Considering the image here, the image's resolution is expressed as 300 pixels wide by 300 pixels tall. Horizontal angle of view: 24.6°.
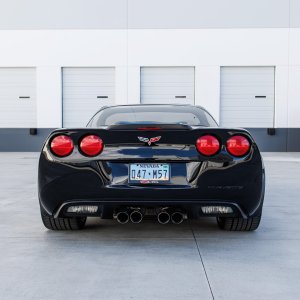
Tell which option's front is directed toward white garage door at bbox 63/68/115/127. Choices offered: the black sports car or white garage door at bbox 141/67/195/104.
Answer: the black sports car

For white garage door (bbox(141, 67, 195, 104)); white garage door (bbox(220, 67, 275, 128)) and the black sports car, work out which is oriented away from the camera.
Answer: the black sports car

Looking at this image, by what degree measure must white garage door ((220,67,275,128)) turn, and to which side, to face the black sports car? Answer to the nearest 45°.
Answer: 0° — it already faces it

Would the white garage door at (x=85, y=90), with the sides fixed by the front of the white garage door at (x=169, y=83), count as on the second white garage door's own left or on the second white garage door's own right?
on the second white garage door's own right

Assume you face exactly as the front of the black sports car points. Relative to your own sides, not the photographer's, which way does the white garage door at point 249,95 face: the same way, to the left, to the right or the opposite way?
the opposite way

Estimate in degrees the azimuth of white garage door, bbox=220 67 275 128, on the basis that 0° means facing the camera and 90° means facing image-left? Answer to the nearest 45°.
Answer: approximately 0°

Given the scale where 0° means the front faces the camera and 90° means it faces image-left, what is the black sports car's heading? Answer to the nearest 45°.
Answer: approximately 180°

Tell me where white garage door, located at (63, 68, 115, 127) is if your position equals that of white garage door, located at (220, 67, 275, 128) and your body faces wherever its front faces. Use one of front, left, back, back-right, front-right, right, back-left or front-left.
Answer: right

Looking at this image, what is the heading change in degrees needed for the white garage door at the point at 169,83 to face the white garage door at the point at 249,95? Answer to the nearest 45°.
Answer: approximately 90° to its left

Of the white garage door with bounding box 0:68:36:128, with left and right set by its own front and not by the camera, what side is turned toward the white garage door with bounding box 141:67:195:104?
left

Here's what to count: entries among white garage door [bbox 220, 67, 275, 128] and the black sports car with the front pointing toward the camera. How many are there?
1

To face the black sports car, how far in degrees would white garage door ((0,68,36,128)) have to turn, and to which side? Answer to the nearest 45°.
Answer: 0° — it already faces it
